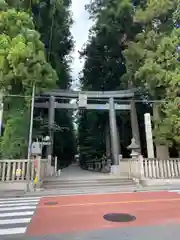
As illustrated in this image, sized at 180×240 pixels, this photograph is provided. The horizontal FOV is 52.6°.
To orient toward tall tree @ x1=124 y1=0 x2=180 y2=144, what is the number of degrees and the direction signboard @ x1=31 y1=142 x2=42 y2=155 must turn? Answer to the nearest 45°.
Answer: approximately 90° to its left

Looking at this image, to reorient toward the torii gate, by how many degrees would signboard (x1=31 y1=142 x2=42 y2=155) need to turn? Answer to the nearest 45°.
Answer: approximately 135° to its left

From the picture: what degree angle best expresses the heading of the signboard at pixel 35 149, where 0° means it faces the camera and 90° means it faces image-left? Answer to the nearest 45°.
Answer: approximately 0°
